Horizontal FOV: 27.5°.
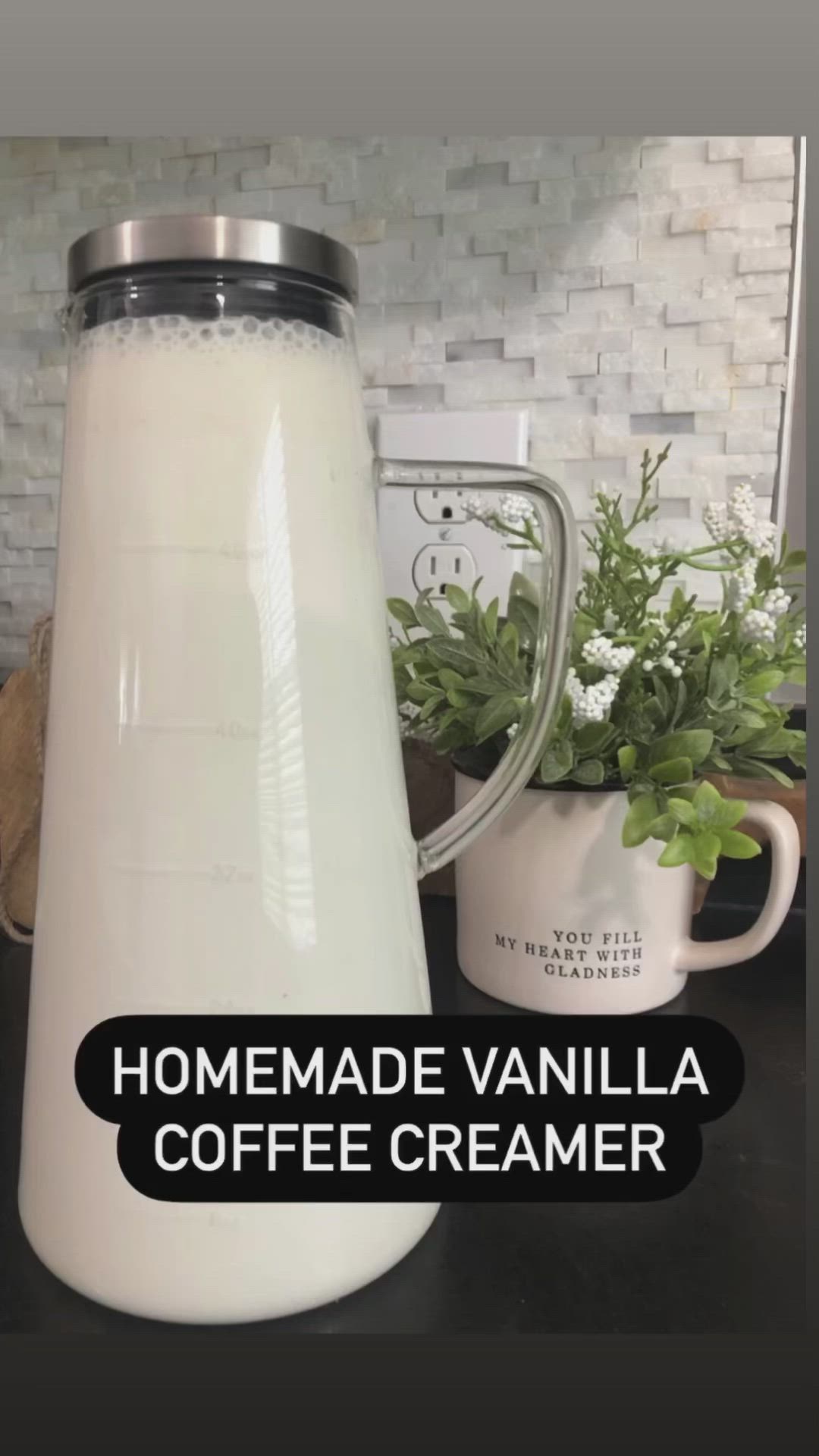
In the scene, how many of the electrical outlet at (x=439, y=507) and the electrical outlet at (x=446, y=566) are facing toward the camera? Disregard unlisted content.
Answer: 2

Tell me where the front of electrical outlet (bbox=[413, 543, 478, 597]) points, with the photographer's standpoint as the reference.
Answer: facing the viewer

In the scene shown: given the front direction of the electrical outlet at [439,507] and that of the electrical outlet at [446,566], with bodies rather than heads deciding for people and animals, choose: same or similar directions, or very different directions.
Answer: same or similar directions

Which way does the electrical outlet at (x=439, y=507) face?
toward the camera
